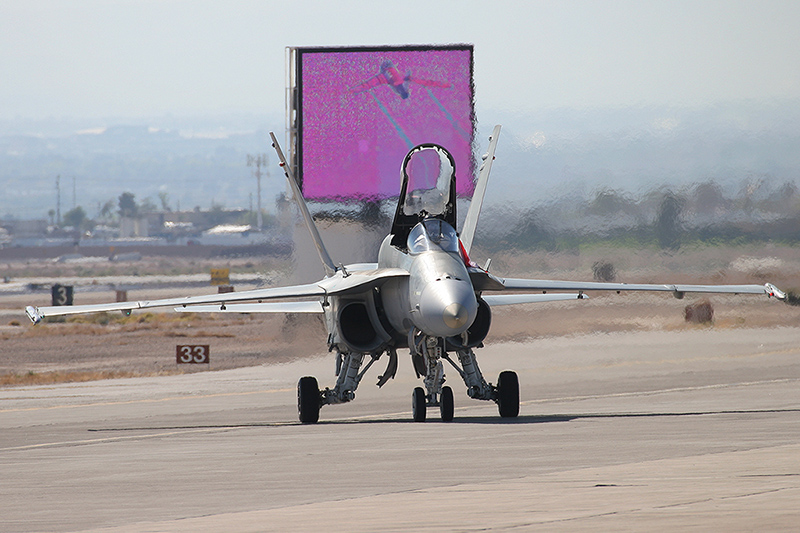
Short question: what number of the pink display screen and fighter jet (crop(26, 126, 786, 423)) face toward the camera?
2

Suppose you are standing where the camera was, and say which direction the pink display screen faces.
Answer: facing the viewer

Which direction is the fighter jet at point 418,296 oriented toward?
toward the camera

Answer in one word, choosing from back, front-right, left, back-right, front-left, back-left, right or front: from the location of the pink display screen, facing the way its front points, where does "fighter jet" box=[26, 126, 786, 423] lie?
front

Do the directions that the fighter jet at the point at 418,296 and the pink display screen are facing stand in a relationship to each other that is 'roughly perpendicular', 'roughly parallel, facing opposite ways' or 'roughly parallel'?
roughly parallel

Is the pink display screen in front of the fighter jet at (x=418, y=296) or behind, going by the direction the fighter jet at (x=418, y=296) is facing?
behind
